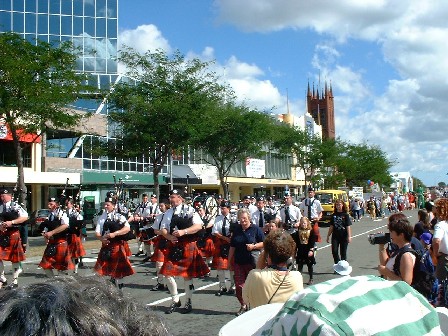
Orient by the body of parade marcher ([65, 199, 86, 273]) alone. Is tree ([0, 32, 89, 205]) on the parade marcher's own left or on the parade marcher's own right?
on the parade marcher's own right

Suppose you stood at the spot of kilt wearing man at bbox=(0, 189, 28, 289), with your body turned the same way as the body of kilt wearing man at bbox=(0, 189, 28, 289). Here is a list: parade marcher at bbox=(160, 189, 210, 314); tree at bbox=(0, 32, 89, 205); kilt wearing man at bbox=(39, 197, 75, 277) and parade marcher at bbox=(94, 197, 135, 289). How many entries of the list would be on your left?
3

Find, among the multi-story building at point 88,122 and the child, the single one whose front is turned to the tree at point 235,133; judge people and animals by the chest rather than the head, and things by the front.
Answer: the multi-story building

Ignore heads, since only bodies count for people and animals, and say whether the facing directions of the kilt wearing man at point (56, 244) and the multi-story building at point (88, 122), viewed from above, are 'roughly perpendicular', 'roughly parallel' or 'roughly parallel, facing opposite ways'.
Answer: roughly perpendicular

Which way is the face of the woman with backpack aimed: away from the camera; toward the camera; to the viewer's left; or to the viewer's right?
to the viewer's left

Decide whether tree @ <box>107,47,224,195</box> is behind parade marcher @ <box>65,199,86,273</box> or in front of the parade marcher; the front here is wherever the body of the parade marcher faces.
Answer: behind

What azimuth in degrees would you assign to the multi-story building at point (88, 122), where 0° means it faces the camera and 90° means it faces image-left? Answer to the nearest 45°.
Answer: approximately 315°

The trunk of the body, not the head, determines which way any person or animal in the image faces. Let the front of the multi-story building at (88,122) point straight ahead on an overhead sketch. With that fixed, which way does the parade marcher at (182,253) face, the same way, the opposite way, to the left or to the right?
to the right

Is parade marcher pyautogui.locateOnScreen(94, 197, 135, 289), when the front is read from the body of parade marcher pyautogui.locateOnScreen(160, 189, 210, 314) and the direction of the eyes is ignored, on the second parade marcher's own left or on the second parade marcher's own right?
on the second parade marcher's own right

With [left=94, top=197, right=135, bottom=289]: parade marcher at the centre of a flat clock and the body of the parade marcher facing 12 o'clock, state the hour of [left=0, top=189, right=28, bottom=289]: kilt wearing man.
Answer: The kilt wearing man is roughly at 3 o'clock from the parade marcher.

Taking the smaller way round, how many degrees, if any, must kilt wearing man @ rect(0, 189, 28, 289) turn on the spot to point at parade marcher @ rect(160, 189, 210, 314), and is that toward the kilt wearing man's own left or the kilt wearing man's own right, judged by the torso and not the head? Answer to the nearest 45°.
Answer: approximately 90° to the kilt wearing man's own left
